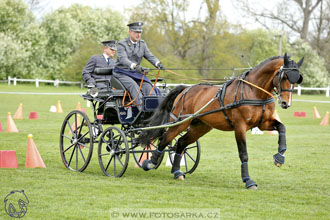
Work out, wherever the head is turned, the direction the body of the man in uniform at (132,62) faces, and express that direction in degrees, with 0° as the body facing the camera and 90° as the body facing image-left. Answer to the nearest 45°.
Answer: approximately 315°

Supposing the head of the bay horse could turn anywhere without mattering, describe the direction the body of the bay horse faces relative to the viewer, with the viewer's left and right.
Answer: facing the viewer and to the right of the viewer

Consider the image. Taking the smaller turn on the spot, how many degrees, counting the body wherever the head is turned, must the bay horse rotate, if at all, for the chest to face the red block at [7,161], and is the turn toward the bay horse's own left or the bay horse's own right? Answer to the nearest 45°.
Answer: approximately 135° to the bay horse's own right

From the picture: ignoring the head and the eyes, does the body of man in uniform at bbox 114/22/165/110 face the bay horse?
yes

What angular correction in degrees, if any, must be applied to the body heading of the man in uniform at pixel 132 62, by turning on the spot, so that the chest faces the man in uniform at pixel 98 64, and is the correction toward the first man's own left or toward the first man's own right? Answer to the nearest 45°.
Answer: approximately 180°

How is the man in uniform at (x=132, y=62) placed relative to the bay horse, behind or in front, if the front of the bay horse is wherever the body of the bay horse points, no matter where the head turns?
behind

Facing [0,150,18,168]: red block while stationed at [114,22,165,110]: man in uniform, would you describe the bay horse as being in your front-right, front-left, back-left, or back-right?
back-left

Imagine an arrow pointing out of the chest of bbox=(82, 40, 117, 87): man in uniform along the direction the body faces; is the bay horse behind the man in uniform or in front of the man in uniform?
in front

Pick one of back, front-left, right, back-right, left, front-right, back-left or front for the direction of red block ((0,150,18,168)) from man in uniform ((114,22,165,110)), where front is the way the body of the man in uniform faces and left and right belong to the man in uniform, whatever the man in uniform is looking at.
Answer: back-right

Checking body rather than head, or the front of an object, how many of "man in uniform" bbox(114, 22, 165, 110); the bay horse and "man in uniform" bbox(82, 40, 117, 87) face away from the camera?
0
